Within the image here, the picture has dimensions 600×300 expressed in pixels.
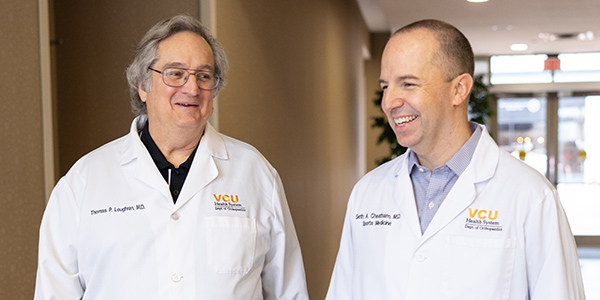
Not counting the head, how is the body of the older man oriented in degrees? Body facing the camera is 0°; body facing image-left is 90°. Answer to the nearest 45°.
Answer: approximately 0°

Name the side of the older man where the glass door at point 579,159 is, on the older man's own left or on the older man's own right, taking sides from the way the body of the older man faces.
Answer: on the older man's own left

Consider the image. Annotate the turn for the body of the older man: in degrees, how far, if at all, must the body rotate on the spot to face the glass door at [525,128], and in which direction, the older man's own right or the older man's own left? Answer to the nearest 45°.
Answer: approximately 135° to the older man's own left
